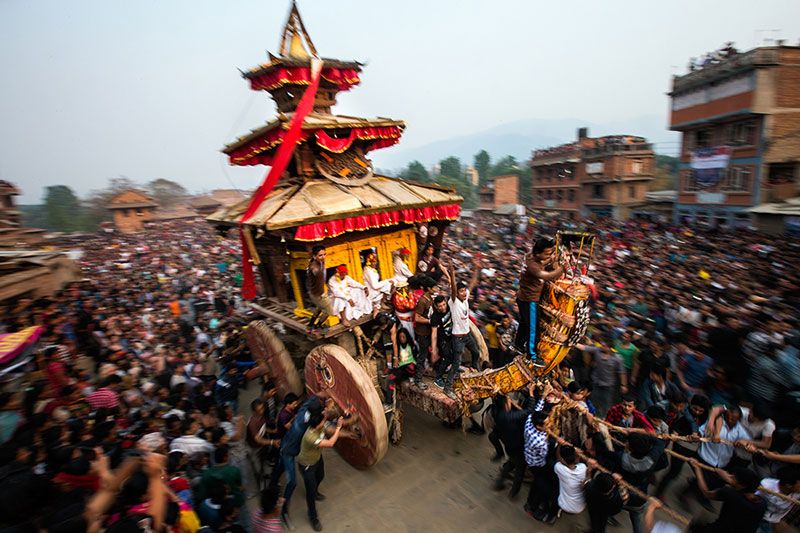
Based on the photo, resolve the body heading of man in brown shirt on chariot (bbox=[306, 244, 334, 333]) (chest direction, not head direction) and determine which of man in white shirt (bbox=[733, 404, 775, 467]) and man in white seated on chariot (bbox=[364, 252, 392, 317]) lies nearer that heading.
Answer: the man in white shirt

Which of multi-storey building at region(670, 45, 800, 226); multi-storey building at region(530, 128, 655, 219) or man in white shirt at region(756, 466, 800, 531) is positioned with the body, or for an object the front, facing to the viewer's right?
the man in white shirt

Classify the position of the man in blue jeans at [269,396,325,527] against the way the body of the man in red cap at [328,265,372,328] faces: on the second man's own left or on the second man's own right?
on the second man's own right

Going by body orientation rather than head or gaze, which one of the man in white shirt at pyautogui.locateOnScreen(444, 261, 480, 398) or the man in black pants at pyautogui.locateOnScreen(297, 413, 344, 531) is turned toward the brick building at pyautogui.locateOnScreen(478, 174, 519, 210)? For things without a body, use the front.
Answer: the man in black pants

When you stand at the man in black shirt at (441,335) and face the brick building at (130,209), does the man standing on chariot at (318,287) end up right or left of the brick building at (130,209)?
left

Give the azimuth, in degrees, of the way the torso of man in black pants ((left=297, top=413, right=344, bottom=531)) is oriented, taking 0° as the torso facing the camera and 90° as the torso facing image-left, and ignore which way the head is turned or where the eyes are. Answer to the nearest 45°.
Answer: approximately 225°

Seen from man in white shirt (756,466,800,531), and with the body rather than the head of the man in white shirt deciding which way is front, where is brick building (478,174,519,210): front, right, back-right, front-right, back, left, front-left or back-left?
back-left

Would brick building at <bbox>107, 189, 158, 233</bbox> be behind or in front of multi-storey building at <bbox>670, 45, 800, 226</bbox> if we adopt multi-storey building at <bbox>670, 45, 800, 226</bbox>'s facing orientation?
in front

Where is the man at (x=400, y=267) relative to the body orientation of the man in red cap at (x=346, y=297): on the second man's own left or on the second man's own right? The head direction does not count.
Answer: on the second man's own left

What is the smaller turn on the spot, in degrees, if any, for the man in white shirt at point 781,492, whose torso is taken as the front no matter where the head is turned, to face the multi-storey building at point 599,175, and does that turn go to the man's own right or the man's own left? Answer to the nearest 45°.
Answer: approximately 135° to the man's own left

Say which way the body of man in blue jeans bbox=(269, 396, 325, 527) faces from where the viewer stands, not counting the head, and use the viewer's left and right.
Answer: facing to the right of the viewer

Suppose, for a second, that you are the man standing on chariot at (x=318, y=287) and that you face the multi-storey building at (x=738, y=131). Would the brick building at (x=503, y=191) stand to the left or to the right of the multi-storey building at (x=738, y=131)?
left
